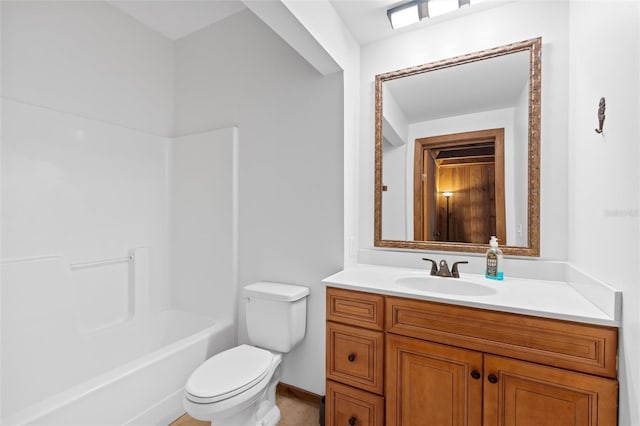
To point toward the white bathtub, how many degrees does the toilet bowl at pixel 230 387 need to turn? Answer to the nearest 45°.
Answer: approximately 90° to its right

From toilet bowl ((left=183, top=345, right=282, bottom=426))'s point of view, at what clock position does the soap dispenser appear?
The soap dispenser is roughly at 8 o'clock from the toilet bowl.

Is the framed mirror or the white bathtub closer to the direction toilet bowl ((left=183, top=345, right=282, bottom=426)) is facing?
the white bathtub

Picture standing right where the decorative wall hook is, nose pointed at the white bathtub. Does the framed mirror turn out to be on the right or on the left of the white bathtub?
right

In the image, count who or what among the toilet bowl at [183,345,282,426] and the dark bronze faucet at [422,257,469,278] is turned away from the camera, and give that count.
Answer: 0

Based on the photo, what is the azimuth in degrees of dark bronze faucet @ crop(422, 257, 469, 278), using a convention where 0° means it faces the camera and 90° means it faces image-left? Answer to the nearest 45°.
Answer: approximately 0°
